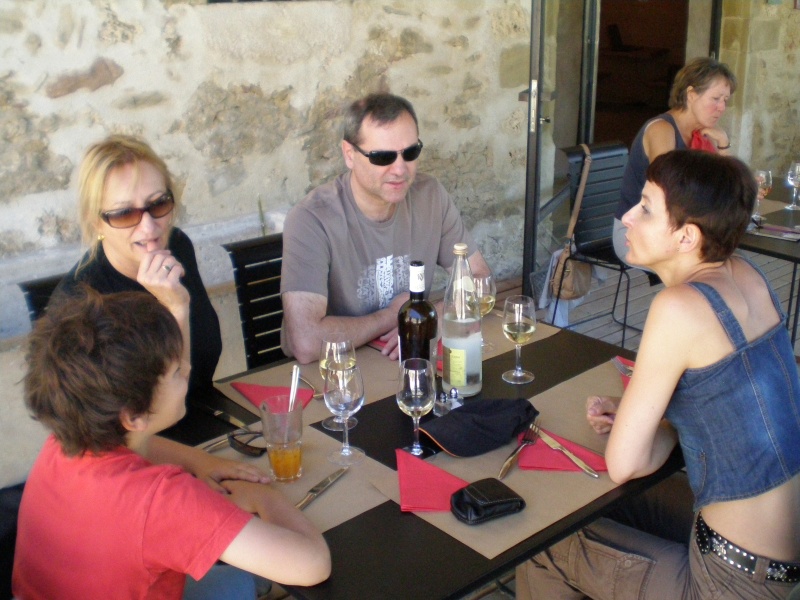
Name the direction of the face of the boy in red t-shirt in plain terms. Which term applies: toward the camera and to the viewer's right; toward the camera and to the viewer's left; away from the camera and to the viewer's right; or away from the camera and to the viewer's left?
away from the camera and to the viewer's right

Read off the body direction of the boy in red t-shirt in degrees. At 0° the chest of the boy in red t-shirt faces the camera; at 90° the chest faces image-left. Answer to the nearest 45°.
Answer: approximately 225°

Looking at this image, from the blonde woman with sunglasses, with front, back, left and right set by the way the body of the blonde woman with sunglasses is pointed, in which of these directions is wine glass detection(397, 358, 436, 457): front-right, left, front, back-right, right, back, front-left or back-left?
front

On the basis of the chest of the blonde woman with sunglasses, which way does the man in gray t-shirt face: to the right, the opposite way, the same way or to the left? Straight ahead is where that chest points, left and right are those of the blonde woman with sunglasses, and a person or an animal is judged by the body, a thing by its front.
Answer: the same way

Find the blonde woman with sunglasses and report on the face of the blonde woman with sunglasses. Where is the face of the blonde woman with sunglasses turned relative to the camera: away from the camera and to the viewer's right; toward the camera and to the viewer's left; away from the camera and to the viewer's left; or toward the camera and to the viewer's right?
toward the camera and to the viewer's right

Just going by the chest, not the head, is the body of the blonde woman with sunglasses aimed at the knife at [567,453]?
yes

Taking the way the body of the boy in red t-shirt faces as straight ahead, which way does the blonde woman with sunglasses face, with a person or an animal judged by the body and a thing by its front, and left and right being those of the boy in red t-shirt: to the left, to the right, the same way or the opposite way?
to the right

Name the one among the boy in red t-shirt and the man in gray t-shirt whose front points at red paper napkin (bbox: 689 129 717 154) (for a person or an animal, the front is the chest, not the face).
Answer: the boy in red t-shirt

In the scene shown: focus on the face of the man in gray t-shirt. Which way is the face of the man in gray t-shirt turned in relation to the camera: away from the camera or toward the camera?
toward the camera

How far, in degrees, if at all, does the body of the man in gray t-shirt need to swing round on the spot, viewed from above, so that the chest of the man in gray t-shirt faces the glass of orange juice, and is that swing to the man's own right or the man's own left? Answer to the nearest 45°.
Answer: approximately 45° to the man's own right

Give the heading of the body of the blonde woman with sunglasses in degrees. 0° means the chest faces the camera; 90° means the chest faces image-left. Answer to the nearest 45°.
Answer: approximately 315°

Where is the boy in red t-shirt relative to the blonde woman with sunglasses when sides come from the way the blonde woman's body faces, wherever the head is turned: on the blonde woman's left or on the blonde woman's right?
on the blonde woman's right

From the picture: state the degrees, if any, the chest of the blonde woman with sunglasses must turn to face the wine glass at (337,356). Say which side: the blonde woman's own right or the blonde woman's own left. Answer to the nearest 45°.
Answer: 0° — they already face it

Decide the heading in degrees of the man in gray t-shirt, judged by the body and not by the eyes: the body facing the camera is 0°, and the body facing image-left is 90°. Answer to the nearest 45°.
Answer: approximately 315°

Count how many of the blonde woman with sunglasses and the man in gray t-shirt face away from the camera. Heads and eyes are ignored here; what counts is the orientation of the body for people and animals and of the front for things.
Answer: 0

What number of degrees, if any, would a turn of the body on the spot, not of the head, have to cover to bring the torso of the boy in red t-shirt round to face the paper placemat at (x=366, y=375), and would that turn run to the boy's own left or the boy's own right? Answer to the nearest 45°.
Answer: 0° — they already face it

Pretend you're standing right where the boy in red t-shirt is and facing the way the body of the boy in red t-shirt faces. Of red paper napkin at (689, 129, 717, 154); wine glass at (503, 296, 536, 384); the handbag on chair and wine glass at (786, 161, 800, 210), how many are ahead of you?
4
